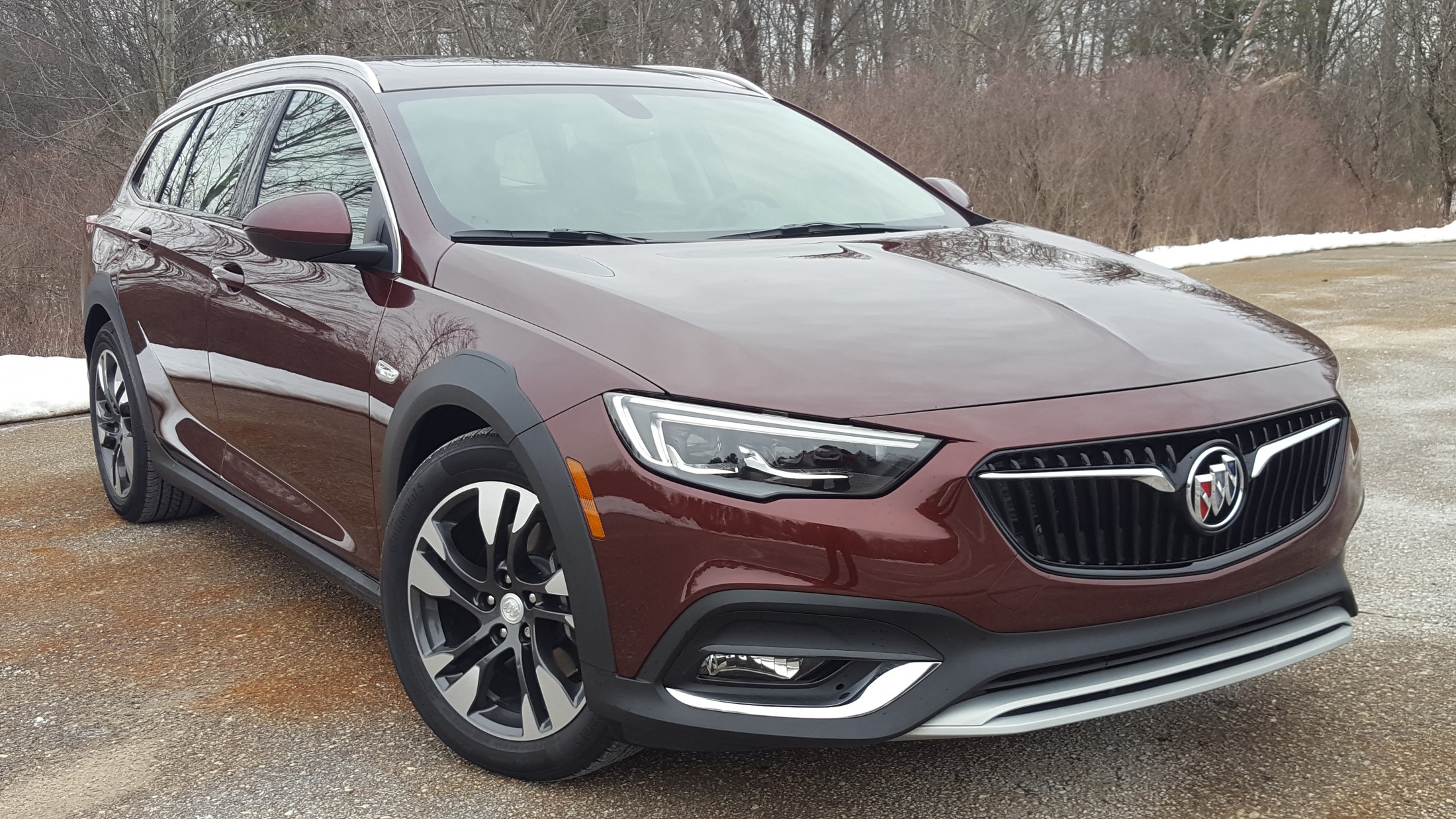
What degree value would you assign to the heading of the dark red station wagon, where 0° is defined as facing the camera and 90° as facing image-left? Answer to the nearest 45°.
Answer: approximately 315°
